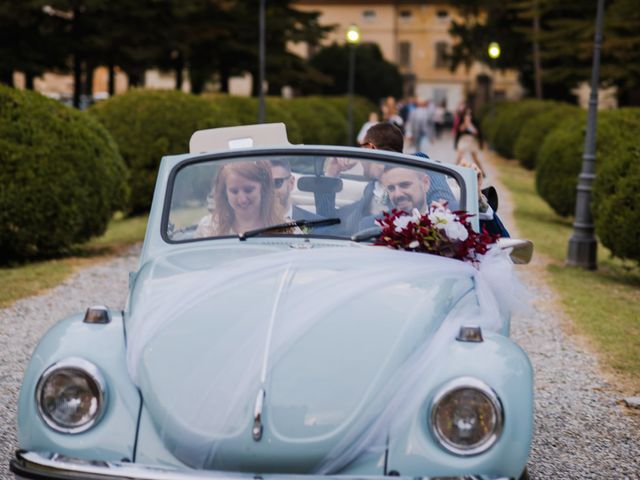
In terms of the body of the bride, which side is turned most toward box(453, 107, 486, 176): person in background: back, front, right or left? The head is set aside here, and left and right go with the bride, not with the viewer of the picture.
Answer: back

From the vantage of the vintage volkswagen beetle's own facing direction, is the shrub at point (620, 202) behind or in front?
behind

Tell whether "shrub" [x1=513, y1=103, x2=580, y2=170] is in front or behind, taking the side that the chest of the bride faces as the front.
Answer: behind

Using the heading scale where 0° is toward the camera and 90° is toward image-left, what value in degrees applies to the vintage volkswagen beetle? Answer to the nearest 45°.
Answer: approximately 0°

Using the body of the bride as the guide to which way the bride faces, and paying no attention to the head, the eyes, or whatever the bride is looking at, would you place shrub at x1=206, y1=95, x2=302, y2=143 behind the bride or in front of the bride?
behind

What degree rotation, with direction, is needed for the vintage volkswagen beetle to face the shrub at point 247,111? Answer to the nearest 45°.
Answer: approximately 180°

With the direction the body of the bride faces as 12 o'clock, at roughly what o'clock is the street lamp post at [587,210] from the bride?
The street lamp post is roughly at 7 o'clock from the bride.

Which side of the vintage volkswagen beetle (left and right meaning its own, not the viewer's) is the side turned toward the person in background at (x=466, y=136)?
back

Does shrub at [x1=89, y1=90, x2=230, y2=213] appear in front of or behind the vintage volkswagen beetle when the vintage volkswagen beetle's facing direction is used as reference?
behind

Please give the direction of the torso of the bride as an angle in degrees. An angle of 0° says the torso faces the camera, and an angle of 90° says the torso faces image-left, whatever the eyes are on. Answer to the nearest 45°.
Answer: approximately 0°

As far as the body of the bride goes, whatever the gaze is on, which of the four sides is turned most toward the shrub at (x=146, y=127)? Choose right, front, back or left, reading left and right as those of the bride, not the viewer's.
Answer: back
